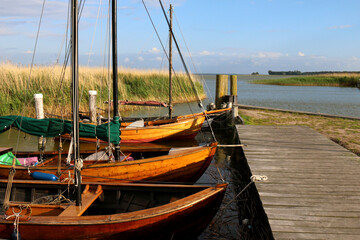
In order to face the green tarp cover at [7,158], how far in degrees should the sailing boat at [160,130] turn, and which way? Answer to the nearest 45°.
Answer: approximately 135° to its right

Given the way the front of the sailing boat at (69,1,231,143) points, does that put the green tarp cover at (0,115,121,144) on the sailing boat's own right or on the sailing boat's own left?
on the sailing boat's own right

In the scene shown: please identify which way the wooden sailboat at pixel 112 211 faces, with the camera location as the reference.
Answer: facing to the right of the viewer

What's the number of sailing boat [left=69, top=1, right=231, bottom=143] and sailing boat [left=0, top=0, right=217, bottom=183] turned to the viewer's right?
2

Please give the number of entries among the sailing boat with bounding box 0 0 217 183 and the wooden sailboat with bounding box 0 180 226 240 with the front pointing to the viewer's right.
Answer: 2

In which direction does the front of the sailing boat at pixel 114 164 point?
to the viewer's right

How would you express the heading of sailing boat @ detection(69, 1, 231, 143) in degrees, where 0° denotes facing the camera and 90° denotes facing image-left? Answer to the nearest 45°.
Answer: approximately 270°
